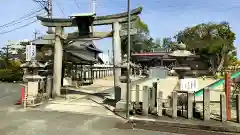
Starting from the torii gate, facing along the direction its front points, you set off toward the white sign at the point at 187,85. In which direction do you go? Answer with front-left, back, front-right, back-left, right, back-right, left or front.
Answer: left

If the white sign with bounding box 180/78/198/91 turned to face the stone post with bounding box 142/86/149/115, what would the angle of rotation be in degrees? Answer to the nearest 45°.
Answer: approximately 45° to its right

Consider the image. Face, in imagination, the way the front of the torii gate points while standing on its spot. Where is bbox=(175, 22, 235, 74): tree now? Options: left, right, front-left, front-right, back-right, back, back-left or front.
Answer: back

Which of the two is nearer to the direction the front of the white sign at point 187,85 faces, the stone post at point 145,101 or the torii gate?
the stone post

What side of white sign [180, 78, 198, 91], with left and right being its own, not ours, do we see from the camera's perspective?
front

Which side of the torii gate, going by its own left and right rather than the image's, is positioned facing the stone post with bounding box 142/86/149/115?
left

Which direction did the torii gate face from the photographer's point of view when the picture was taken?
facing the viewer and to the left of the viewer

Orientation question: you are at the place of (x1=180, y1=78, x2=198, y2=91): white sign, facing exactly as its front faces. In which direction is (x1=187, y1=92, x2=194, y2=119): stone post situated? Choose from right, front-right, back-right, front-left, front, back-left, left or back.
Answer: front

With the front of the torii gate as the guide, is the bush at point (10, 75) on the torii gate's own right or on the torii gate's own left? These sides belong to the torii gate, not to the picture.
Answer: on the torii gate's own right

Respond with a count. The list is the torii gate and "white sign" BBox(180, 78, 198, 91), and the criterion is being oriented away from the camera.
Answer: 0
